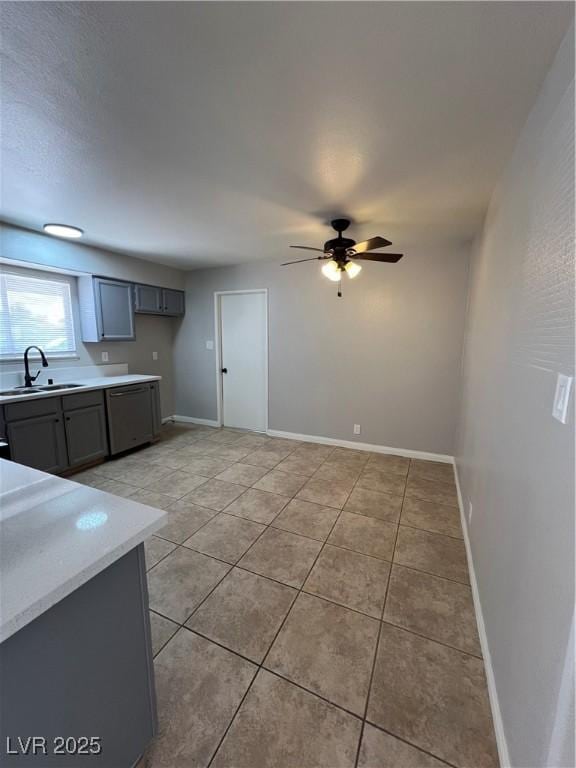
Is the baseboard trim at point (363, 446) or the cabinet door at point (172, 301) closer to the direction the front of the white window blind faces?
the baseboard trim

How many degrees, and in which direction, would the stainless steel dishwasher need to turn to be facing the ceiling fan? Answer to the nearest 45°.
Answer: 0° — it already faces it

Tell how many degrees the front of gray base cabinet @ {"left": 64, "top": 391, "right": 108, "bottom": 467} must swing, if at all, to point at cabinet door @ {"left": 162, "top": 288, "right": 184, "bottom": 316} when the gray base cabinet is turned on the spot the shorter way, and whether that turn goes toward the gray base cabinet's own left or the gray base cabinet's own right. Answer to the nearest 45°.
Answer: approximately 90° to the gray base cabinet's own left

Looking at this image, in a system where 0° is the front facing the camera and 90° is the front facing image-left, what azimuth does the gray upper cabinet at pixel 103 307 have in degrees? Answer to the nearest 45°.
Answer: approximately 315°
